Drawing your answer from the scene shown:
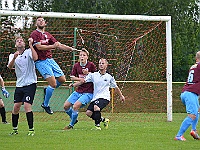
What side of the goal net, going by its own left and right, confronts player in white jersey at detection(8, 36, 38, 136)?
front

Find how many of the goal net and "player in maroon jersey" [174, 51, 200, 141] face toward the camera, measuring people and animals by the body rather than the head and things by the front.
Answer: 1

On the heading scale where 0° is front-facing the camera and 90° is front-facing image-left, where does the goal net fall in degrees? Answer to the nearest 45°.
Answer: approximately 0°

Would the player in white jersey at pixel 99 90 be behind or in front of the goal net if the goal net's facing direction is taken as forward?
in front

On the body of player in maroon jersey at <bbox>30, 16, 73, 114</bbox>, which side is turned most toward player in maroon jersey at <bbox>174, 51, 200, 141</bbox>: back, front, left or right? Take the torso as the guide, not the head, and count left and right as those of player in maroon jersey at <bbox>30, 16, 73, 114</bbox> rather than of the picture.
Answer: left

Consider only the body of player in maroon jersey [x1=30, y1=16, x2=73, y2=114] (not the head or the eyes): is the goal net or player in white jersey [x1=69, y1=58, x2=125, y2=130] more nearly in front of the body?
the player in white jersey

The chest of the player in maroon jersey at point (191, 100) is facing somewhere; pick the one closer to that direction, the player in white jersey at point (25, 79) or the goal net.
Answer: the goal net

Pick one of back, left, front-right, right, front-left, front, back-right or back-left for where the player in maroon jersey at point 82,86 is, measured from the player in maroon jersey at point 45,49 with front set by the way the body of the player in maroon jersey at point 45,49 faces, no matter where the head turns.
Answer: left

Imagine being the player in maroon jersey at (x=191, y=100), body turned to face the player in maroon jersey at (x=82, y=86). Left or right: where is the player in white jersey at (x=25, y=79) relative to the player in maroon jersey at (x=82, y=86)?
left

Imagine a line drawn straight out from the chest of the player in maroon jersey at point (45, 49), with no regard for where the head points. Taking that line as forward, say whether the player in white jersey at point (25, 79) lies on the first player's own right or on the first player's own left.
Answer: on the first player's own right
